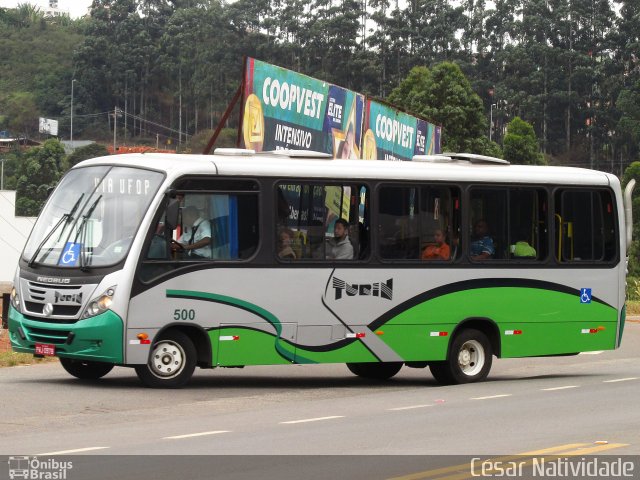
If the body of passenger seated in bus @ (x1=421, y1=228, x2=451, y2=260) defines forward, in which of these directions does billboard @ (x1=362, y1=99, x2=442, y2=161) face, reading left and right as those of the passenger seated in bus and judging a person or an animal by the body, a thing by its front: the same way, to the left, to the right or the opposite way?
to the left

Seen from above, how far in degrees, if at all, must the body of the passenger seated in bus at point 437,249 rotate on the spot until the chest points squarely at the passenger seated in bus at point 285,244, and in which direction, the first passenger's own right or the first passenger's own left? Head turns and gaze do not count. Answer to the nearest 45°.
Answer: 0° — they already face them

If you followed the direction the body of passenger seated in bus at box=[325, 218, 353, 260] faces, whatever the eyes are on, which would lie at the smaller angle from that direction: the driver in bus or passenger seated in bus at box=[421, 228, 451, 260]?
the driver in bus

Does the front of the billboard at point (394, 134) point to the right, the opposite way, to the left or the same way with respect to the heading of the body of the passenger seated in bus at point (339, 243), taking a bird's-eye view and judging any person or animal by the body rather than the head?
to the left

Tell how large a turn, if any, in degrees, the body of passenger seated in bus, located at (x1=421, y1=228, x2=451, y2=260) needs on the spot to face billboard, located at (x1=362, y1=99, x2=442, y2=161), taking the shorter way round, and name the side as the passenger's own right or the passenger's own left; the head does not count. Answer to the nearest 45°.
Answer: approximately 135° to the passenger's own right

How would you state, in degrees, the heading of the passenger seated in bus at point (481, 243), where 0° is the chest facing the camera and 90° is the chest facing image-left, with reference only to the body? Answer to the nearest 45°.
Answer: approximately 45°

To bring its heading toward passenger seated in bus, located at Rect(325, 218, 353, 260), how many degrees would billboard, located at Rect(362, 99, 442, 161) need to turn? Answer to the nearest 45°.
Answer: approximately 45° to its right

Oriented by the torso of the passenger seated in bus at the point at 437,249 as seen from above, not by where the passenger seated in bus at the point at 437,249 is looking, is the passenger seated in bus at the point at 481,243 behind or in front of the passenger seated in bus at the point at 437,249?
behind

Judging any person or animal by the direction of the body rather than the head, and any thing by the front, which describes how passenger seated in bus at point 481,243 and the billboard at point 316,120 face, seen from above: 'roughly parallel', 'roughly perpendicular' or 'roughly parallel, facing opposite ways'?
roughly perpendicular
